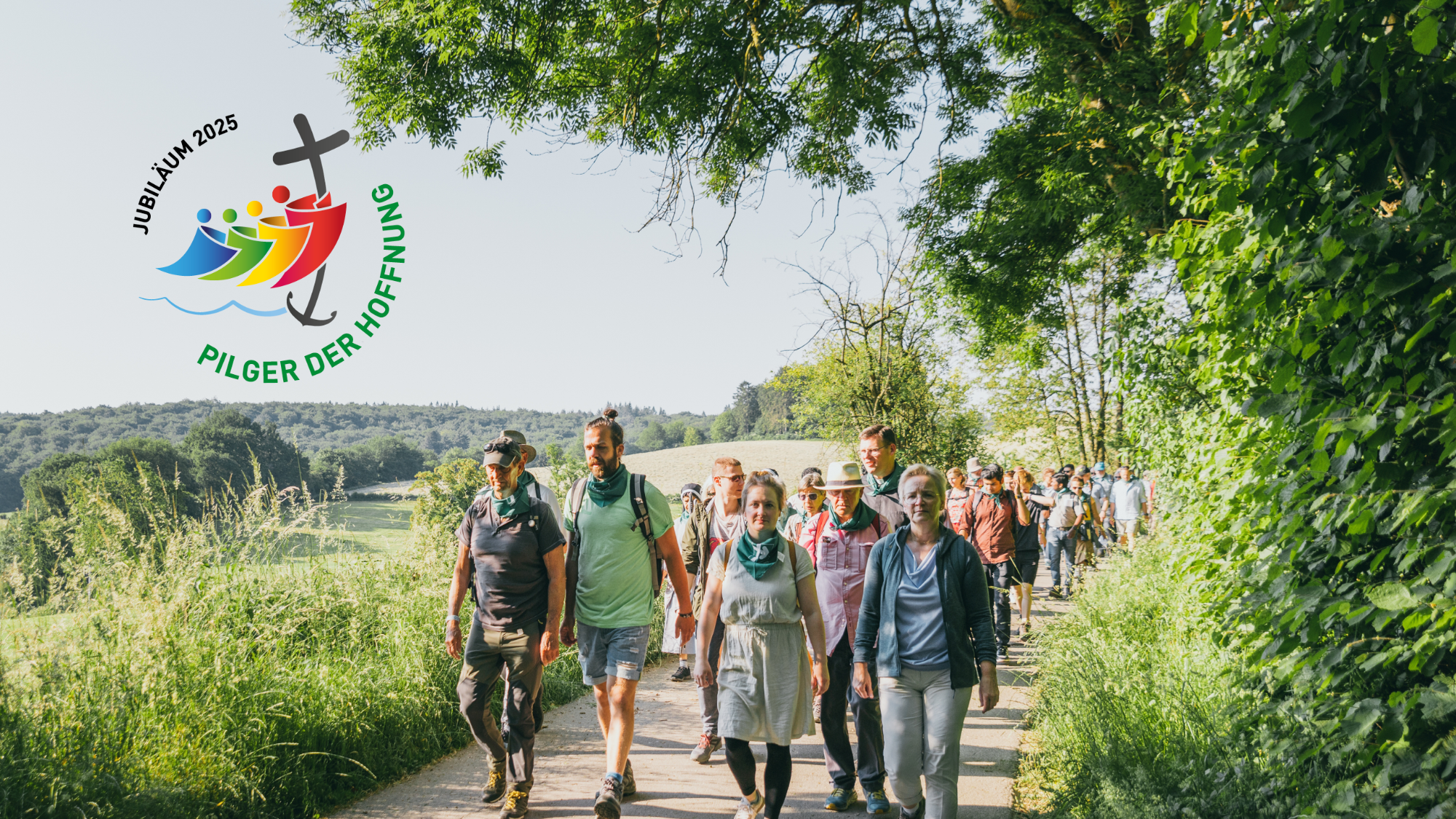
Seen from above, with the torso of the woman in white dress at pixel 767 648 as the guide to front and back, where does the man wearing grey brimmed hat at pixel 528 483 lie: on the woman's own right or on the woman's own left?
on the woman's own right

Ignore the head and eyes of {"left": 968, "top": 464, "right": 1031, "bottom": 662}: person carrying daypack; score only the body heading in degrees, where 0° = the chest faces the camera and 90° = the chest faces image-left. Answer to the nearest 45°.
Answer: approximately 0°

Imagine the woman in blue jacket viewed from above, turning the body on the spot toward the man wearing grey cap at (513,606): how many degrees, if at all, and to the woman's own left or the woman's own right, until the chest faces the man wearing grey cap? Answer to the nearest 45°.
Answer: approximately 90° to the woman's own right

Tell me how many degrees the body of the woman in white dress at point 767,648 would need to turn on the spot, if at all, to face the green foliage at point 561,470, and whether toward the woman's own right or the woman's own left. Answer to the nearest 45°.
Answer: approximately 180°

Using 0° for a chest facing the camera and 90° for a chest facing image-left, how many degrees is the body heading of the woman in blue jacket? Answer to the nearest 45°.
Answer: approximately 0°

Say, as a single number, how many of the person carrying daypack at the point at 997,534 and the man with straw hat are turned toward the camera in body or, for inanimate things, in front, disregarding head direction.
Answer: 2
